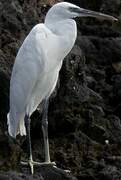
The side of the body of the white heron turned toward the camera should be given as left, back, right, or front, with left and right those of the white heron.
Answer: right
